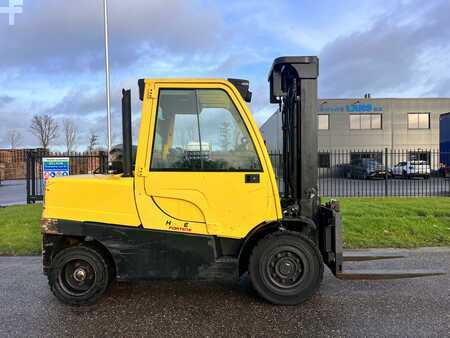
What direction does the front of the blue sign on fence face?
toward the camera

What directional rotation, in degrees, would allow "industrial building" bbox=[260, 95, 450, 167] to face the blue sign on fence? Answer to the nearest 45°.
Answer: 0° — it already faces it

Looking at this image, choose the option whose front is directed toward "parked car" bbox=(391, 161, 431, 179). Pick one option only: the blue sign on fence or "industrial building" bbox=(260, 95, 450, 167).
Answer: the industrial building

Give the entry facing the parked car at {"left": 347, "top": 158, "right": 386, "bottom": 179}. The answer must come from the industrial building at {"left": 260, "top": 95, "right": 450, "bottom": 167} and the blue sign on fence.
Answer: the industrial building

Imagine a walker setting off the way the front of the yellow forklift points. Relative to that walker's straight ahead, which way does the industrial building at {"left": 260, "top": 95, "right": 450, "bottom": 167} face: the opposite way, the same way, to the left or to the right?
to the right

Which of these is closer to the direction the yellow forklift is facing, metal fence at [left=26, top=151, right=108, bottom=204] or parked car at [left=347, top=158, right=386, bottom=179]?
the parked car

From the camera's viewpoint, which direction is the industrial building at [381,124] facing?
toward the camera

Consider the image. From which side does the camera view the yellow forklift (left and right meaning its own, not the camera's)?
right

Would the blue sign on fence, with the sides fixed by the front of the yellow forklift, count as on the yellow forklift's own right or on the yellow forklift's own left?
on the yellow forklift's own left

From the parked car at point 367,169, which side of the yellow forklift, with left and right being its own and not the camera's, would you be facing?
left

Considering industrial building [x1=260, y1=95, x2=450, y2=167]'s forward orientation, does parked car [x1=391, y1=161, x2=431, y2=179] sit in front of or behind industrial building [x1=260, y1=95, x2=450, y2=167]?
in front

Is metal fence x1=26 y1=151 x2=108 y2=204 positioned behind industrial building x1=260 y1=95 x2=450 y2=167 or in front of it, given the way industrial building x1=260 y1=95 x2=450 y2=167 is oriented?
in front

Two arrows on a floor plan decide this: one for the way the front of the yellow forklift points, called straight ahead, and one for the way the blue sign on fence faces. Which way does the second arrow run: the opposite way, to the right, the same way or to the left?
to the right

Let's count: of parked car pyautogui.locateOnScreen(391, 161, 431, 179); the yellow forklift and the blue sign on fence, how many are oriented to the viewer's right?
1
